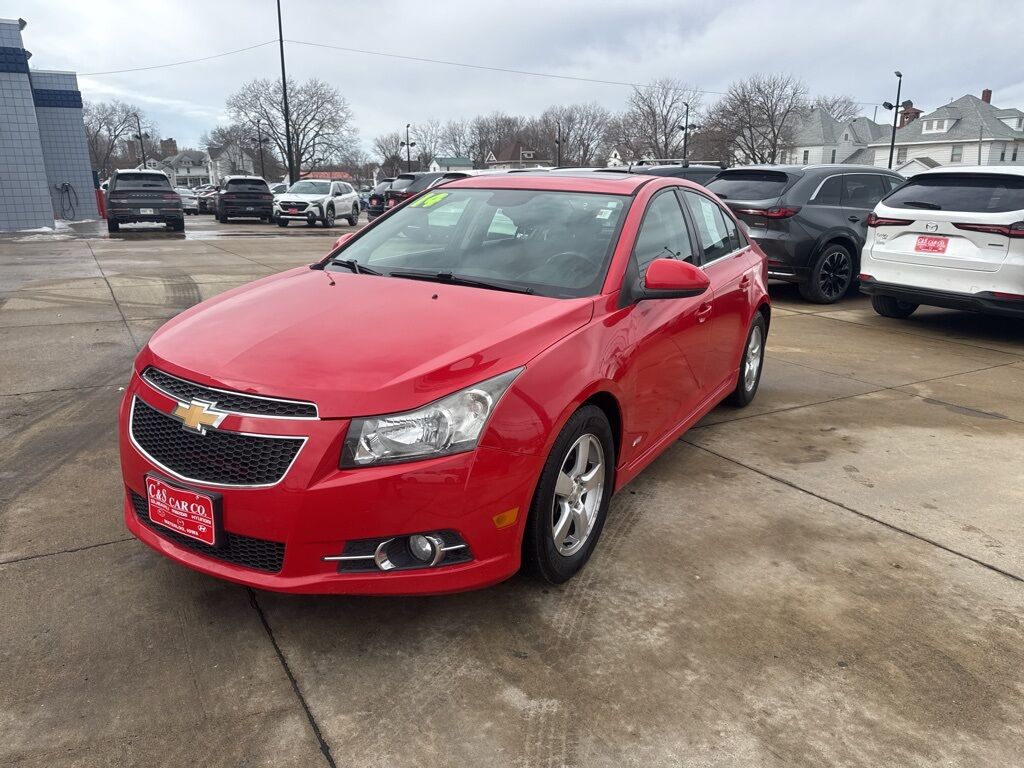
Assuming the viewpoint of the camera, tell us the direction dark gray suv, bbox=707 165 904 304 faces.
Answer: facing away from the viewer and to the right of the viewer

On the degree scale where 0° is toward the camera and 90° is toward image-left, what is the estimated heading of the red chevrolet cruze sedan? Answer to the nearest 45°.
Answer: approximately 45°

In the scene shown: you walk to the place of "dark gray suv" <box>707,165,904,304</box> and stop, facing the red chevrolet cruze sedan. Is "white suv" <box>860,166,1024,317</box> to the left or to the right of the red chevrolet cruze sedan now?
left

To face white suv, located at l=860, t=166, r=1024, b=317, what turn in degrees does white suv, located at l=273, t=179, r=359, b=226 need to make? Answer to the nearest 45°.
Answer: approximately 45° to its left

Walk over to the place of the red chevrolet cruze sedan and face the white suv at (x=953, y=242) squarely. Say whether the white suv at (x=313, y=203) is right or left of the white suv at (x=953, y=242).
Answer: left

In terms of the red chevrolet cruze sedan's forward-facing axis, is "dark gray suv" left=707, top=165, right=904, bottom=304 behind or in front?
behind

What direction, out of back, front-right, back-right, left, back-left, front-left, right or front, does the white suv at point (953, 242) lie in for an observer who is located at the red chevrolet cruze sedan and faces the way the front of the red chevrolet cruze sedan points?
back

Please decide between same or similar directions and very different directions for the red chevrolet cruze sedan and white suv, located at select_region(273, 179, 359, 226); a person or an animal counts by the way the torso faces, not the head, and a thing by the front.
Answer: same or similar directions

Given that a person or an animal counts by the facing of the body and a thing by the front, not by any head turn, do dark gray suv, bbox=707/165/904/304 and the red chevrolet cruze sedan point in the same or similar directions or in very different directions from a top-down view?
very different directions

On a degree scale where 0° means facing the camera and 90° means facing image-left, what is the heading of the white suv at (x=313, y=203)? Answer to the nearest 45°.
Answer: approximately 45°

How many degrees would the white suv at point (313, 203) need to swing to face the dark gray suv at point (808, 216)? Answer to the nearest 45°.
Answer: approximately 45° to its left

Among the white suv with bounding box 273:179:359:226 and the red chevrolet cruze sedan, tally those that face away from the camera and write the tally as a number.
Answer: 0

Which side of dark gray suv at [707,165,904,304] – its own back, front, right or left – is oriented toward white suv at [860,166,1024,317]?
right

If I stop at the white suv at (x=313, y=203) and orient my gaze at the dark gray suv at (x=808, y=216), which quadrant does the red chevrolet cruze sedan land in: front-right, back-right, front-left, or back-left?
front-right
